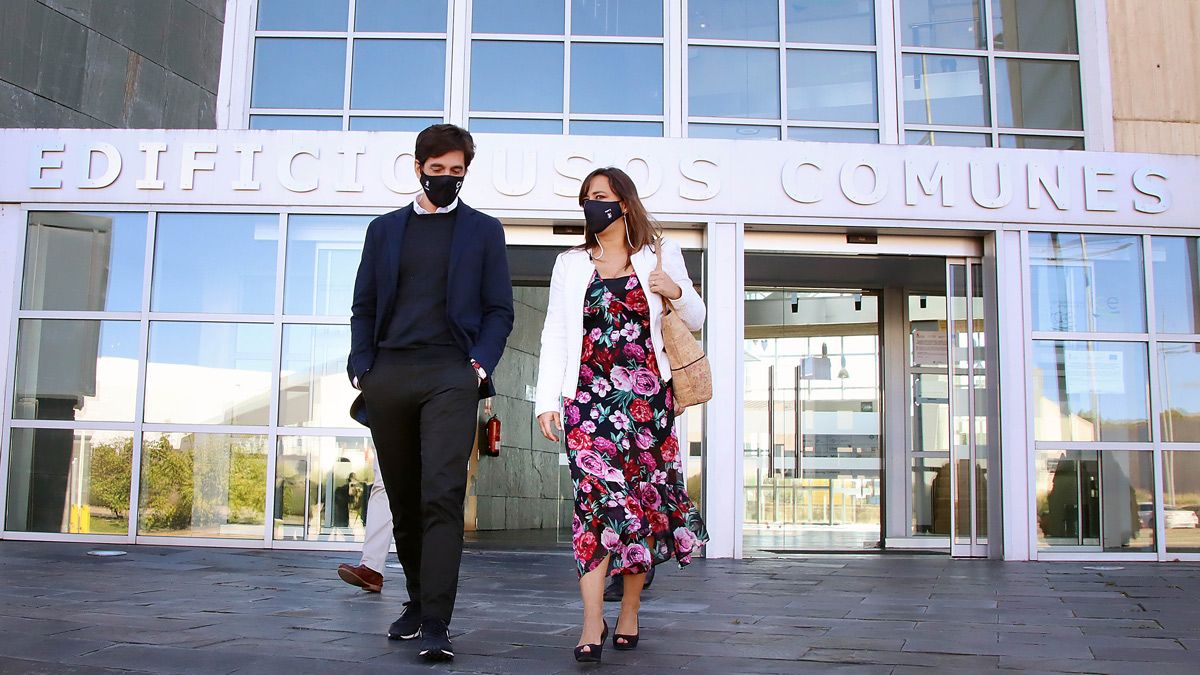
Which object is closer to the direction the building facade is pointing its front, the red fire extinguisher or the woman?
the woman

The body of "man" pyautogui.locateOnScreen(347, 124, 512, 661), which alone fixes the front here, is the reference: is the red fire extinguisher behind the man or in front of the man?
behind

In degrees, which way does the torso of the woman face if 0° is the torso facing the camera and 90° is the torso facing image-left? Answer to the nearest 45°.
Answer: approximately 0°

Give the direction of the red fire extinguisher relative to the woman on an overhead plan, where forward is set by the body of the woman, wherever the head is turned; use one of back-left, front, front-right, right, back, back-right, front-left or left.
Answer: back

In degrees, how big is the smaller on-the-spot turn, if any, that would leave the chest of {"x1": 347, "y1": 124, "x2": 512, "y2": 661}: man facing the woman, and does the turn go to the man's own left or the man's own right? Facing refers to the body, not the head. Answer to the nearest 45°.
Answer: approximately 90° to the man's own left

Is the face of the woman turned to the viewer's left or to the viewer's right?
to the viewer's left
